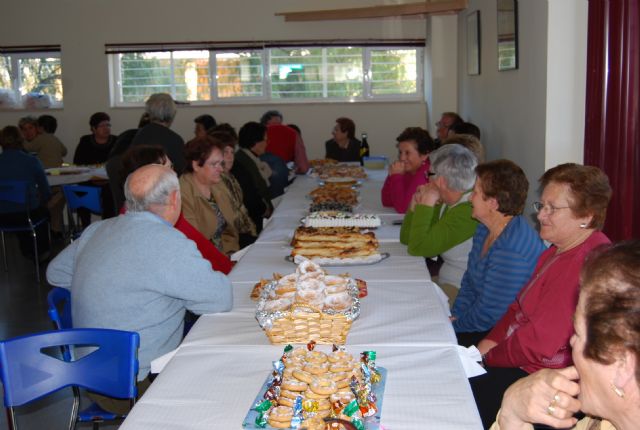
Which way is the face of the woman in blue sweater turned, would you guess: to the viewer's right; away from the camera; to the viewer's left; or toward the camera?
to the viewer's left

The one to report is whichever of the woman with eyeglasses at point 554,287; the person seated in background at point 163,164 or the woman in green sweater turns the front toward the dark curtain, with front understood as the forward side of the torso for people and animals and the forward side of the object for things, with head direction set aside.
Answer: the person seated in background

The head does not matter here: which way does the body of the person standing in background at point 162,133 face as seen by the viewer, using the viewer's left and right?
facing away from the viewer

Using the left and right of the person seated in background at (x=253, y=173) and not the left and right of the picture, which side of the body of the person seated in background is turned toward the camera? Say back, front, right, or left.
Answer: right

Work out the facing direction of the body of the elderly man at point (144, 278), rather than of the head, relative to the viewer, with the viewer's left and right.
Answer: facing away from the viewer and to the right of the viewer

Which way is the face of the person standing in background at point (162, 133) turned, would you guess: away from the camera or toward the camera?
away from the camera

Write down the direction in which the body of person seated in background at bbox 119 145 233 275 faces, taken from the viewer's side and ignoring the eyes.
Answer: to the viewer's right

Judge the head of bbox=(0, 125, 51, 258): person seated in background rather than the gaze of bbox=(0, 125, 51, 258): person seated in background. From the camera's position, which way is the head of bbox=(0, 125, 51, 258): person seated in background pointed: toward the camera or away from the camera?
away from the camera

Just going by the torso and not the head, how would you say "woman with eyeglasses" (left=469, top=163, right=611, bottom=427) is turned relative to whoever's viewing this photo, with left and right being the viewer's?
facing to the left of the viewer

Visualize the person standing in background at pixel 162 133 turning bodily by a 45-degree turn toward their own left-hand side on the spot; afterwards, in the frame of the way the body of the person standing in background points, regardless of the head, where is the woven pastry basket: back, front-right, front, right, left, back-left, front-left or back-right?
back-left

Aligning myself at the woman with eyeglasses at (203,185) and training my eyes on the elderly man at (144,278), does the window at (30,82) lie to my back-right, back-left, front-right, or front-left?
back-right

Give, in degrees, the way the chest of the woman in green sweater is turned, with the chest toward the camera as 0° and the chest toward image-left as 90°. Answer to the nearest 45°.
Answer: approximately 90°

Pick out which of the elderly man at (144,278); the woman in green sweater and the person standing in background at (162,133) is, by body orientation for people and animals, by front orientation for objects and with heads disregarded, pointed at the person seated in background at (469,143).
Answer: the elderly man

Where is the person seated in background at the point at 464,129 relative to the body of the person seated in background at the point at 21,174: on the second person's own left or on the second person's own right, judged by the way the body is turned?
on the second person's own right

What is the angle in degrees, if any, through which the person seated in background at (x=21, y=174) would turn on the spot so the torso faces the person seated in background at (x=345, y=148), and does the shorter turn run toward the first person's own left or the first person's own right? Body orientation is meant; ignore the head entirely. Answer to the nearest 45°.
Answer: approximately 90° to the first person's own right

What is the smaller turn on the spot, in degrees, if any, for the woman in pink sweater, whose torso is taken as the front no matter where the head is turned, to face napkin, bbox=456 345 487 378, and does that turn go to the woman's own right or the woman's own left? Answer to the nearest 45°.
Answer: approximately 45° to the woman's own left
